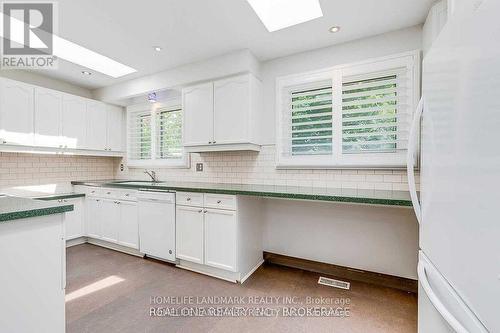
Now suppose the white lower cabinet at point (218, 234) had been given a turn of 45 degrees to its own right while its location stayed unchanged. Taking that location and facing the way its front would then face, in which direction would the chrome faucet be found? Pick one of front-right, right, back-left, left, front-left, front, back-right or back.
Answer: front-right

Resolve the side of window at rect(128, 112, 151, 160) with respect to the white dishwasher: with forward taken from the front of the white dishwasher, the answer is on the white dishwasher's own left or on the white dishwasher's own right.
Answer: on the white dishwasher's own right

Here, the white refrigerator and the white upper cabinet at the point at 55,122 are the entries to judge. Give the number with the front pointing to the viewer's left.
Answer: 1

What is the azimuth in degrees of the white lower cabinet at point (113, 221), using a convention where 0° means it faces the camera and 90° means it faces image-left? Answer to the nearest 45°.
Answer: approximately 45°

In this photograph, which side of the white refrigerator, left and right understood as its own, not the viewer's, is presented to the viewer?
left

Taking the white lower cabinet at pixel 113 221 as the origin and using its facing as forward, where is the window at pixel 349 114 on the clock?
The window is roughly at 9 o'clock from the white lower cabinet.

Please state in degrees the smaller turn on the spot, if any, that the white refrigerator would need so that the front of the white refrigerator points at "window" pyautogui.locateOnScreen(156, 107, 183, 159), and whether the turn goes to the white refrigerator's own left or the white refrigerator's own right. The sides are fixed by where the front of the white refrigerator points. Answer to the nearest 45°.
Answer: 0° — it already faces it
